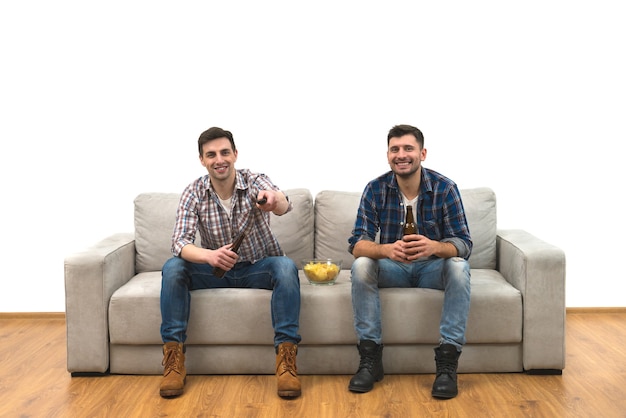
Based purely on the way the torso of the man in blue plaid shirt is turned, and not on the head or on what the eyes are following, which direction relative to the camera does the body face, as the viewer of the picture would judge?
toward the camera

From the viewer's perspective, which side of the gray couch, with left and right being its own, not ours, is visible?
front
